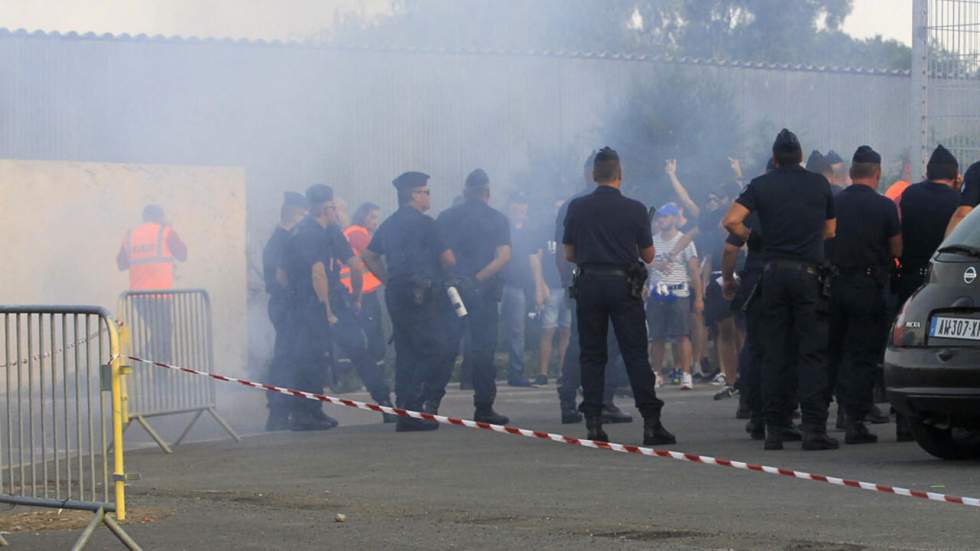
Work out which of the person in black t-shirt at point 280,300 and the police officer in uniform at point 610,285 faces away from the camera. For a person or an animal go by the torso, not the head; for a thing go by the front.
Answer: the police officer in uniform

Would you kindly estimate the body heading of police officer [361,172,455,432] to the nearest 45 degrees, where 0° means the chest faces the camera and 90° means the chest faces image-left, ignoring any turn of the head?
approximately 225°

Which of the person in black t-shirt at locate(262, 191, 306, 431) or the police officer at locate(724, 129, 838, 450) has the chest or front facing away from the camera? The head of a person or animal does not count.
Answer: the police officer

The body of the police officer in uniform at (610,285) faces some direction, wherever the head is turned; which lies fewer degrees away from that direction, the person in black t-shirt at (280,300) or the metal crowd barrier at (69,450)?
the person in black t-shirt

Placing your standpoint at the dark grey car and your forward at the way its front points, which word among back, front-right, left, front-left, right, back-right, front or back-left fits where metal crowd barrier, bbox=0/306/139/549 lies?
back

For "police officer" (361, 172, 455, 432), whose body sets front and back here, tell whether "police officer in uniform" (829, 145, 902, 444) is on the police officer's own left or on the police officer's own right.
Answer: on the police officer's own right

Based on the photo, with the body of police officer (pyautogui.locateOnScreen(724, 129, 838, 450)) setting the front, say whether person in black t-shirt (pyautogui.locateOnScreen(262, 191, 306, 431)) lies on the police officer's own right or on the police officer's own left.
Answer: on the police officer's own left

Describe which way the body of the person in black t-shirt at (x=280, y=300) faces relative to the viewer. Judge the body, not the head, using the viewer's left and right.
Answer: facing to the right of the viewer

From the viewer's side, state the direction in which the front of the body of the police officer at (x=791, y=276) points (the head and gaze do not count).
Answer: away from the camera

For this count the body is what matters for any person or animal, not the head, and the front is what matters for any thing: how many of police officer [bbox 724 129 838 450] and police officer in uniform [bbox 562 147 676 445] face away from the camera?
2

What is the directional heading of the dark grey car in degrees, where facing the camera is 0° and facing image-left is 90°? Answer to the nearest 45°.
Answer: approximately 225°

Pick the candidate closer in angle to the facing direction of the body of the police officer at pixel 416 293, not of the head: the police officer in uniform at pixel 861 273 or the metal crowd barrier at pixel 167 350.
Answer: the police officer in uniform

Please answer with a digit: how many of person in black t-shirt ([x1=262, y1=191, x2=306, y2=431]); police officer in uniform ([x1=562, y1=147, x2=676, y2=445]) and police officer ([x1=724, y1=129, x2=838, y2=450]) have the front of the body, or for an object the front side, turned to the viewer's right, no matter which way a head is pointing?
1
